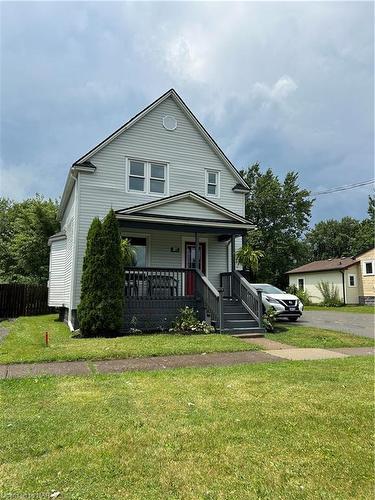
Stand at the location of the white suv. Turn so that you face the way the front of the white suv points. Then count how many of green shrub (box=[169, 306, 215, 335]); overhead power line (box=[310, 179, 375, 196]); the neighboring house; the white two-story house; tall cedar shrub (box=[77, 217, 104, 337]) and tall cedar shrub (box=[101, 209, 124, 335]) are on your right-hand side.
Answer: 4

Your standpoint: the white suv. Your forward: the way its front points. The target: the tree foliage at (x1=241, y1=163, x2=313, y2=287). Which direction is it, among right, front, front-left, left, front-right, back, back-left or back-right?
back-left

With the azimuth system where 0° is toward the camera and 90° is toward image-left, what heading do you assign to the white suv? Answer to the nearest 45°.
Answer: approximately 315°

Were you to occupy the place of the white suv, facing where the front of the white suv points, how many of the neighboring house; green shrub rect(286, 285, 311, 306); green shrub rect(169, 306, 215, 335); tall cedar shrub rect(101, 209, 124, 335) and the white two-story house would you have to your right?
3

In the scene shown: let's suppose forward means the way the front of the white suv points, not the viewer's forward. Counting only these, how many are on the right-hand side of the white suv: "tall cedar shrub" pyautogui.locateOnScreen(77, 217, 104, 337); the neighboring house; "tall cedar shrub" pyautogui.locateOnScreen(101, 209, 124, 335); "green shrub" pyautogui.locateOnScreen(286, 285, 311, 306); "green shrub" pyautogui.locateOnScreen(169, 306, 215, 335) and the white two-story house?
4

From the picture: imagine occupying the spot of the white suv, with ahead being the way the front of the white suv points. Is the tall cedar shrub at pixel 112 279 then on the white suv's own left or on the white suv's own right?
on the white suv's own right

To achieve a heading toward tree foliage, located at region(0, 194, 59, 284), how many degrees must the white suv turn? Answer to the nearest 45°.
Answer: approximately 135° to its right

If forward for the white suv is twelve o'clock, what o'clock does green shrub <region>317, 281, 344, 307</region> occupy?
The green shrub is roughly at 8 o'clock from the white suv.

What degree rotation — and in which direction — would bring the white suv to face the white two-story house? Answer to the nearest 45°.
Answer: approximately 90° to its right

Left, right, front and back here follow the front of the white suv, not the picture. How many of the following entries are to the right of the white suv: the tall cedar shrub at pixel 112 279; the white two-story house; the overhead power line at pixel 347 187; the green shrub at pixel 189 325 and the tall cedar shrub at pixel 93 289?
4

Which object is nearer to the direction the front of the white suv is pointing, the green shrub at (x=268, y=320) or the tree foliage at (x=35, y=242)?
the green shrub

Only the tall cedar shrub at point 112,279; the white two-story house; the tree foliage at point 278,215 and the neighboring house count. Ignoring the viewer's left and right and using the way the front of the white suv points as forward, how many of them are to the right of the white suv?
2

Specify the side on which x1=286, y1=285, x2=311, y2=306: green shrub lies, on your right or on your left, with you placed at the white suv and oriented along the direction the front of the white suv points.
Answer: on your left

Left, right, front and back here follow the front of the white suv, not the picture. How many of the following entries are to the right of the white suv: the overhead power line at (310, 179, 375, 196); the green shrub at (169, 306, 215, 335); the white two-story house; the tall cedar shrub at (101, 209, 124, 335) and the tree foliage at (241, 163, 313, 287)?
3

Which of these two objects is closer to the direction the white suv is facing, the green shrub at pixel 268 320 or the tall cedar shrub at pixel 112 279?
the green shrub

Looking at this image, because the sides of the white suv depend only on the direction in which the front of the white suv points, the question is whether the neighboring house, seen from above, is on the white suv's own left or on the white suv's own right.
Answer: on the white suv's own left
